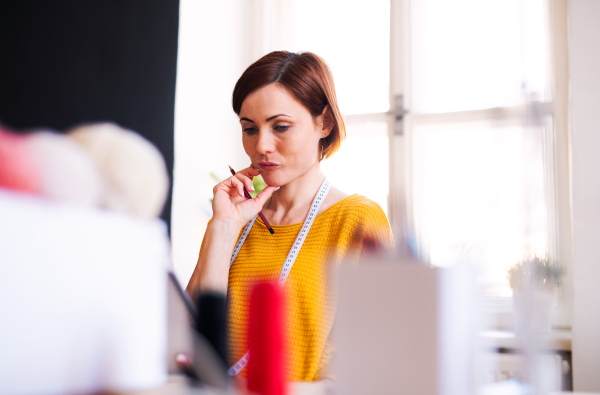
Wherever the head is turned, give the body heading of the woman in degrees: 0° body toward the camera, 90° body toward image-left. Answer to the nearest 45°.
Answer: approximately 45°

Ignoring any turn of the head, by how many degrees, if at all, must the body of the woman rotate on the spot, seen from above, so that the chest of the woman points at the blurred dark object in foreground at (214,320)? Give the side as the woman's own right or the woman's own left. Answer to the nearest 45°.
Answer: approximately 45° to the woman's own left

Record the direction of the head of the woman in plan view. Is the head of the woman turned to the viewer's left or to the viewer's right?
to the viewer's left
